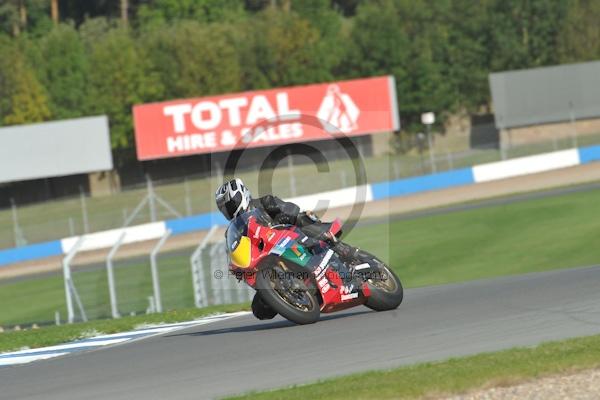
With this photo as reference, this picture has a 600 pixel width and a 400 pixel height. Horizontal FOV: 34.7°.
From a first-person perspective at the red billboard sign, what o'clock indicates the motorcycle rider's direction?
The motorcycle rider is roughly at 12 o'clock from the red billboard sign.

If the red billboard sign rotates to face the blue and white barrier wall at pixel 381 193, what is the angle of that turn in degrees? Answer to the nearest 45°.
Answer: approximately 45° to its left

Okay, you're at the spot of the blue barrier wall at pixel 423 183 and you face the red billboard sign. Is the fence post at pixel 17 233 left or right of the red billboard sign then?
left

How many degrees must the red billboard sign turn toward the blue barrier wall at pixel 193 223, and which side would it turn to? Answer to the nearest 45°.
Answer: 0° — it already faces it

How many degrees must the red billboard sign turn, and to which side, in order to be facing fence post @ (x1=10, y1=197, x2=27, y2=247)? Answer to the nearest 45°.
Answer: approximately 45° to its right

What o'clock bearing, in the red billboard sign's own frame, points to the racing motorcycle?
The racing motorcycle is roughly at 12 o'clock from the red billboard sign.

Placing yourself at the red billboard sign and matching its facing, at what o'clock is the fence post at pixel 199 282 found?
The fence post is roughly at 12 o'clock from the red billboard sign.

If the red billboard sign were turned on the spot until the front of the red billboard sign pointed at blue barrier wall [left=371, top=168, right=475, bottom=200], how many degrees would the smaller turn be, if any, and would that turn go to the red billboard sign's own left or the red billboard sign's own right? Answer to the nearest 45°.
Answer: approximately 45° to the red billboard sign's own left

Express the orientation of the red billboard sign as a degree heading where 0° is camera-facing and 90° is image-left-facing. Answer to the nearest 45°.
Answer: approximately 0°
